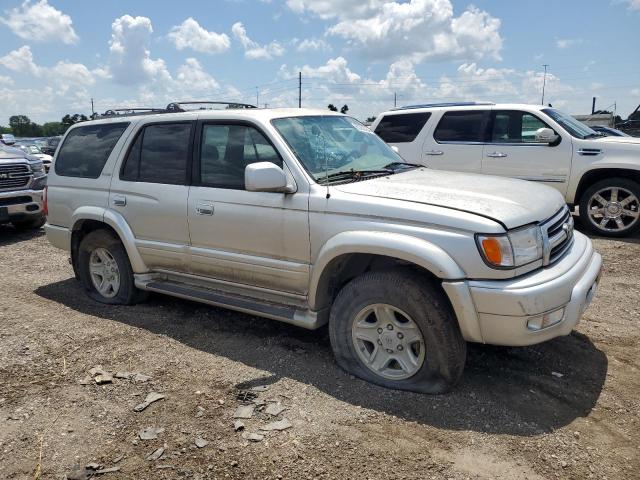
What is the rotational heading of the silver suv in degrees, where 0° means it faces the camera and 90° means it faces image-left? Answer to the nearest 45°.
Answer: approximately 315°

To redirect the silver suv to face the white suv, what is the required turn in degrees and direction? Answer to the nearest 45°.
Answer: approximately 90° to its left

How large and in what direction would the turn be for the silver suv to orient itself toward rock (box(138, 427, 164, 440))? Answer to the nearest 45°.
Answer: approximately 90° to its right

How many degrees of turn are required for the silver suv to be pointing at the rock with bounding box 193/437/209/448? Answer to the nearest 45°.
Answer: approximately 90° to its right

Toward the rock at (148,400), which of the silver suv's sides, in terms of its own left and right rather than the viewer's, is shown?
right

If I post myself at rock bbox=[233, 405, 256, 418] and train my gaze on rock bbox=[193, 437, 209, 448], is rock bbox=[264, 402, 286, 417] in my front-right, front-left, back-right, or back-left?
back-left
